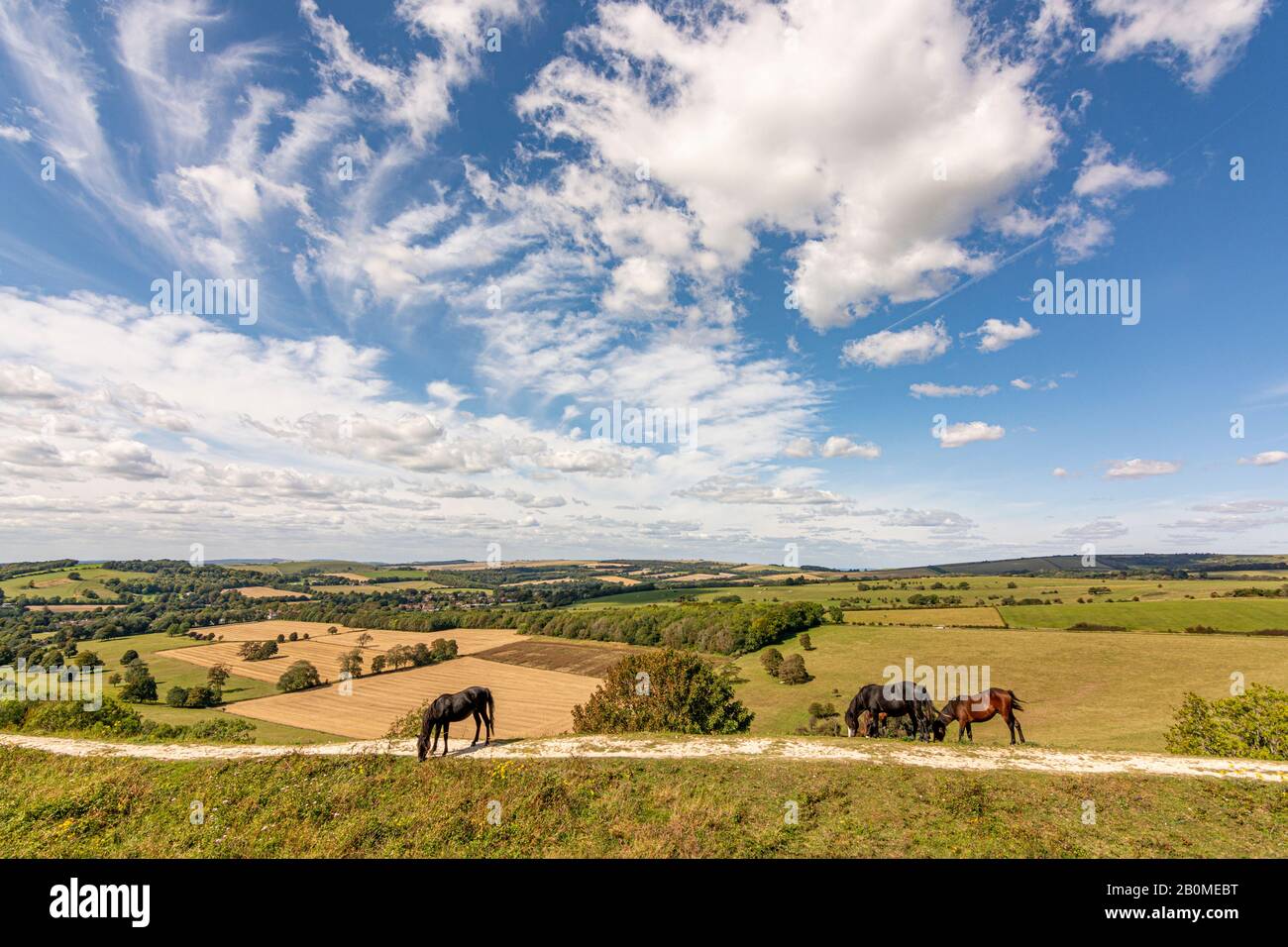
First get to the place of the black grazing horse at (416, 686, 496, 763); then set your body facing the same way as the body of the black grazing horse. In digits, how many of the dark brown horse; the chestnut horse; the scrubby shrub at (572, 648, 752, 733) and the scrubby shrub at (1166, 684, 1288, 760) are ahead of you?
0

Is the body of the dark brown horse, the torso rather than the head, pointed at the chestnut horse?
no

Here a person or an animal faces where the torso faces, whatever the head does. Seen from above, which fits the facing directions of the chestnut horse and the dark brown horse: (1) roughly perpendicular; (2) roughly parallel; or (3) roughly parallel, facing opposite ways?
roughly parallel

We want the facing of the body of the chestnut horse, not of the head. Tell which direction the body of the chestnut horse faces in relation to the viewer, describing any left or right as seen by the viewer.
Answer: facing to the left of the viewer

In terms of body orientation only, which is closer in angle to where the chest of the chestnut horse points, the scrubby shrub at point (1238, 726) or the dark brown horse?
the dark brown horse

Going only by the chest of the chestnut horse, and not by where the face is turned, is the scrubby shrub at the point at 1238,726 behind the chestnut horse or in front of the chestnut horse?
behind

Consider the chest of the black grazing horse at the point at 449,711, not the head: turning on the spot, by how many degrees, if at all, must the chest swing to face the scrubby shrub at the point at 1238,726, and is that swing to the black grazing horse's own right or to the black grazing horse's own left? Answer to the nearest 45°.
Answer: approximately 135° to the black grazing horse's own left

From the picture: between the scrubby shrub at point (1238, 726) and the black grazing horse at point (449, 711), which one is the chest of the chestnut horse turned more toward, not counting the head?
the black grazing horse

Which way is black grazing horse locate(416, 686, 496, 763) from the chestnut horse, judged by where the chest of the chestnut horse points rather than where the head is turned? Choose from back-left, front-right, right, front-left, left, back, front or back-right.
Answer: front-left

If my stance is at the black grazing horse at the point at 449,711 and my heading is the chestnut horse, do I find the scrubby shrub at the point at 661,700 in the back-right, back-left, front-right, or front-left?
front-left

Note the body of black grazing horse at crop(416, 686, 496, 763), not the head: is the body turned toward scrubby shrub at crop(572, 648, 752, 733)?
no

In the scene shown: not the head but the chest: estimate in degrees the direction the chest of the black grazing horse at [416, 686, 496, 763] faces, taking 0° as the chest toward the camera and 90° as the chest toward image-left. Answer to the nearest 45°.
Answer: approximately 45°

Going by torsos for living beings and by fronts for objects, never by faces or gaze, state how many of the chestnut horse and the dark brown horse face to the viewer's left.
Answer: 2

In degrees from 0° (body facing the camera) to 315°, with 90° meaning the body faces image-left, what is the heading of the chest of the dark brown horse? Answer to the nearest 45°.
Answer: approximately 90°
